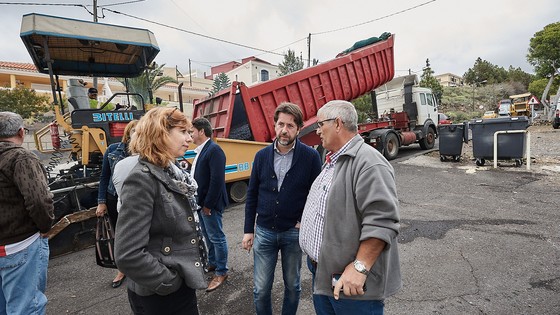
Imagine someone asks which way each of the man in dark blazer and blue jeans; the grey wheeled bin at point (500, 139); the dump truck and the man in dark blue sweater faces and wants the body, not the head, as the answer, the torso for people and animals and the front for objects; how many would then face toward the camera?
2

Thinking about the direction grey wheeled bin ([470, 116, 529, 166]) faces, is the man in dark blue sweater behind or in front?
in front

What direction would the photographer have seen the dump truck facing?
facing away from the viewer and to the right of the viewer

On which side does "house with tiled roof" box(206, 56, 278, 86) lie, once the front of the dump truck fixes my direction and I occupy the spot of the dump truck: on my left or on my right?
on my left

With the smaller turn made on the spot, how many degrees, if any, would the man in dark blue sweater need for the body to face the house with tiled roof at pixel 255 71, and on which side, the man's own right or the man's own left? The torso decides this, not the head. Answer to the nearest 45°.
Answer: approximately 180°

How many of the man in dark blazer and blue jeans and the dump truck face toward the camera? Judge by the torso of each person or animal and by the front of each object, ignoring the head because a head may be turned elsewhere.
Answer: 0
